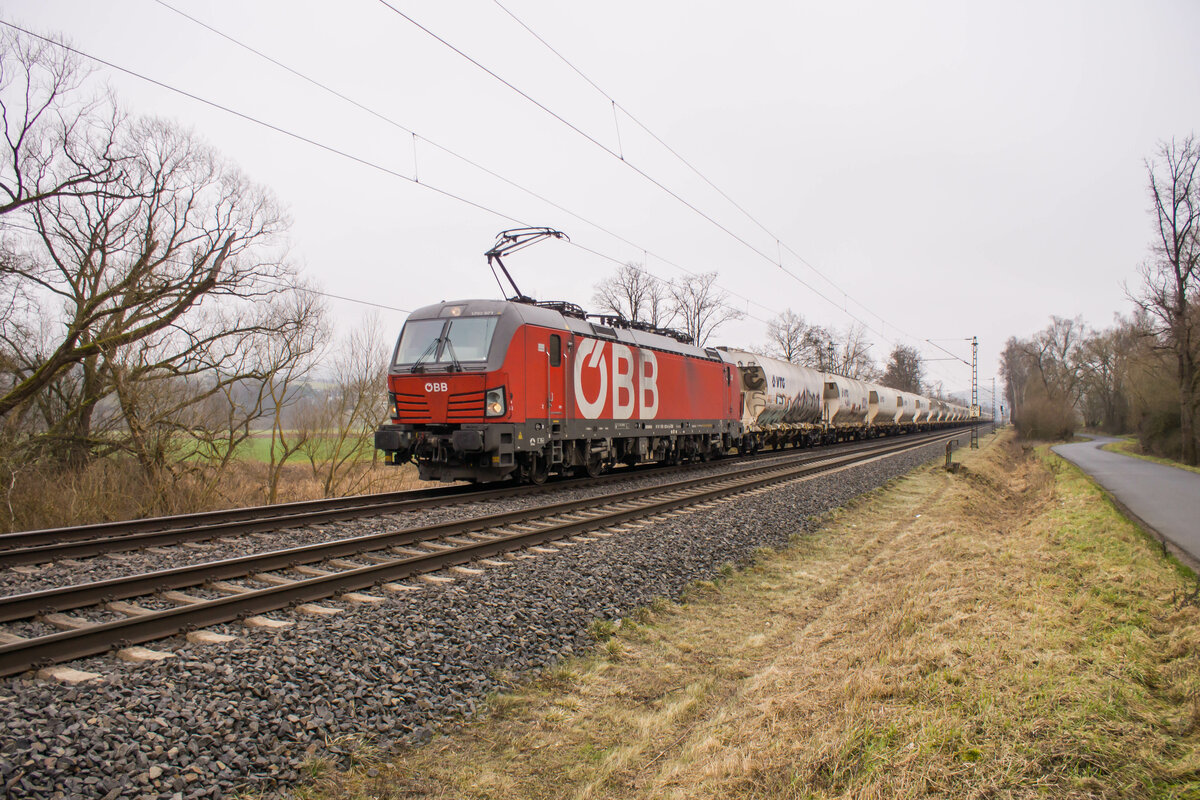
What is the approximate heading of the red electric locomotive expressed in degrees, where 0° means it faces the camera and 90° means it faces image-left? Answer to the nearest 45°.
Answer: approximately 45°

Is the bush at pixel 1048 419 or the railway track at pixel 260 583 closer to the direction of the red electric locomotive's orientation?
the railway track

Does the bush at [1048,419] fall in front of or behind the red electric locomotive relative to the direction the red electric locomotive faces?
behind
